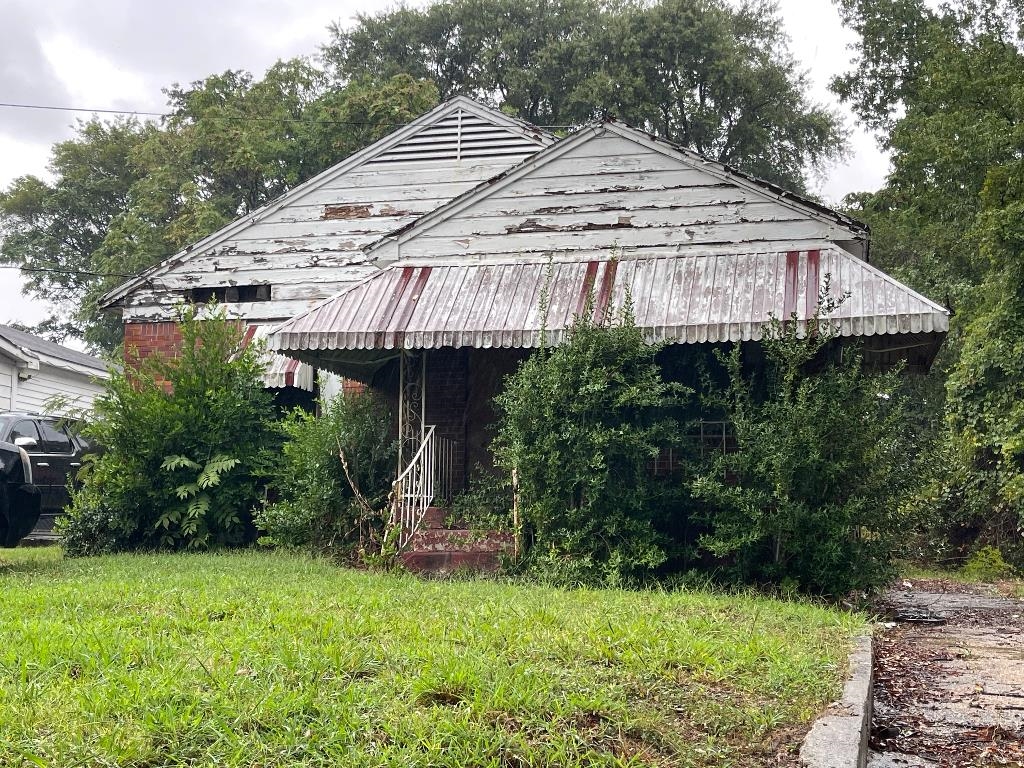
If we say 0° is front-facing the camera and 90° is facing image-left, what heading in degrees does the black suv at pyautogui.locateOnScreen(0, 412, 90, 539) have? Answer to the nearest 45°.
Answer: approximately 45°

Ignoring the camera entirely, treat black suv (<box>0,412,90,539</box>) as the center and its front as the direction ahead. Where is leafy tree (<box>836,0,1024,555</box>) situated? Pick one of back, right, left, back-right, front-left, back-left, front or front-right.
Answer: back-left

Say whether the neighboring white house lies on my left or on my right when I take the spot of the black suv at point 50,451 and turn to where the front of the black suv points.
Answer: on my right

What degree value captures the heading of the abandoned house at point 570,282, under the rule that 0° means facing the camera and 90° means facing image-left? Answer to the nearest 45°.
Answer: approximately 0°

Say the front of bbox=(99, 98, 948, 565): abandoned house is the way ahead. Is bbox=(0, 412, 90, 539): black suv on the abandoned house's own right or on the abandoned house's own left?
on the abandoned house's own right
